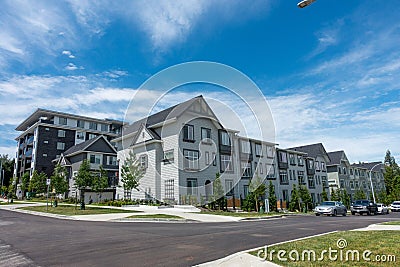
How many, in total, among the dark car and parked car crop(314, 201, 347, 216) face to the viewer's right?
0

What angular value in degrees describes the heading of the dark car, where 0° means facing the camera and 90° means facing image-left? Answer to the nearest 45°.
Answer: approximately 45°

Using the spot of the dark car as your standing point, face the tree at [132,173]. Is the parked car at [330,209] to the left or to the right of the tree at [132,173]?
left

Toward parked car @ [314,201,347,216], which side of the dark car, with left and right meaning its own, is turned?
front

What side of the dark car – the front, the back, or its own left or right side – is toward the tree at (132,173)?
front

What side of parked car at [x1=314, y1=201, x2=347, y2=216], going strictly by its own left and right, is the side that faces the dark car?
back

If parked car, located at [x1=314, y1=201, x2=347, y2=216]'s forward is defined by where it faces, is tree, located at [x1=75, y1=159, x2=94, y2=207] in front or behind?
in front

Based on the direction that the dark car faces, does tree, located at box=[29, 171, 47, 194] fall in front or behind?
in front

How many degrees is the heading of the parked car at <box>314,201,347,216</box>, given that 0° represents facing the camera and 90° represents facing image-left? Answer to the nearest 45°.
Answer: approximately 45°

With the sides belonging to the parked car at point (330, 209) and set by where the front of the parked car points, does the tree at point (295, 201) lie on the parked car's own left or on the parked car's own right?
on the parked car's own right

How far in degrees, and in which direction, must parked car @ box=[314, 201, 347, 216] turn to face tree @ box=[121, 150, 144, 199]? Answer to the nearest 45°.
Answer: approximately 45° to its right
